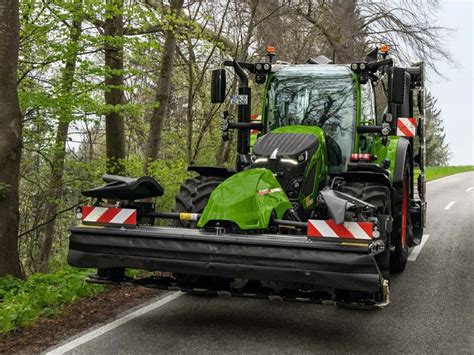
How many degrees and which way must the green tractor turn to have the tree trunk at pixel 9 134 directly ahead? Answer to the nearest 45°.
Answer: approximately 90° to its right

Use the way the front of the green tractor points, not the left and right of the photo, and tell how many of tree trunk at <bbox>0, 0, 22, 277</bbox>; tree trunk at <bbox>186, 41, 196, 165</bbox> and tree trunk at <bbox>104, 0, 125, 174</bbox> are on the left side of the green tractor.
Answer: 0

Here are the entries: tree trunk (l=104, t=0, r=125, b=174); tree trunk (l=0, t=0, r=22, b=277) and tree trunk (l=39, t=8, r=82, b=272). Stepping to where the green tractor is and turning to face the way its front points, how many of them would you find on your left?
0

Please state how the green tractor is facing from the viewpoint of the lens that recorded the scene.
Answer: facing the viewer and to the left of the viewer

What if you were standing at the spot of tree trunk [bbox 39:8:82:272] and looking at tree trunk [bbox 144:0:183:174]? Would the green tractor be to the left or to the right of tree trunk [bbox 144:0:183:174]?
right

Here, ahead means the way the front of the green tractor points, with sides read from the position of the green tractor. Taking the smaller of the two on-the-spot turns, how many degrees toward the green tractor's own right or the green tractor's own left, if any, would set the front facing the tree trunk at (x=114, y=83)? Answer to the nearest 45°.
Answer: approximately 90° to the green tractor's own right

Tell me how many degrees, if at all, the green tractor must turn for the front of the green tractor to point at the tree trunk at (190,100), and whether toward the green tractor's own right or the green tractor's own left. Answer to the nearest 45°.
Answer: approximately 135° to the green tractor's own right

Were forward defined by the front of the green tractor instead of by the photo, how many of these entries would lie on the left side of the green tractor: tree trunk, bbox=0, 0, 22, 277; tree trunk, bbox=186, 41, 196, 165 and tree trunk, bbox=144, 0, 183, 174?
0

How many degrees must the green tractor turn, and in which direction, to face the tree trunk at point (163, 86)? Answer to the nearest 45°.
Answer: approximately 135° to its right
